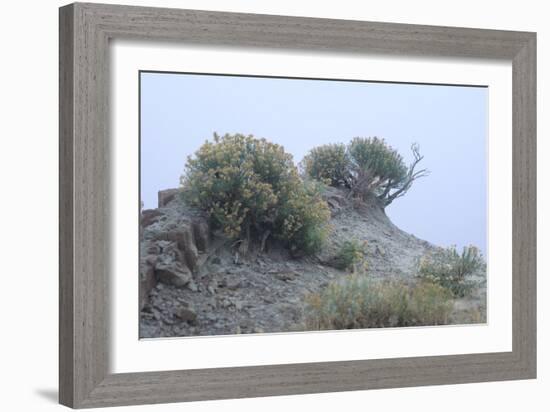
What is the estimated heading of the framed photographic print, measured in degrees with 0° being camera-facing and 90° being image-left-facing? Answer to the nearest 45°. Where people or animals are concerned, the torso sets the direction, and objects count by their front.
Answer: approximately 315°
